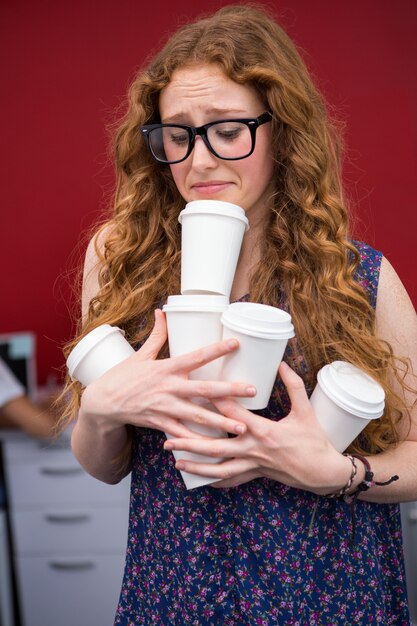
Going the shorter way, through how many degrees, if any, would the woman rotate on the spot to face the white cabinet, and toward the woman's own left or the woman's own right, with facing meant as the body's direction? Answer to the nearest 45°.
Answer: approximately 135° to the woman's own right

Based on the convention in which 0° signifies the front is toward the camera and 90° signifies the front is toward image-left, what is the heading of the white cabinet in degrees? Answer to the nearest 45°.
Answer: approximately 0°

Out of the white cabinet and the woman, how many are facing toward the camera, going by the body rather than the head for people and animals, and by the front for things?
2

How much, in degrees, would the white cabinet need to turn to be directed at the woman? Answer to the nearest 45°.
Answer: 0° — it already faces them
